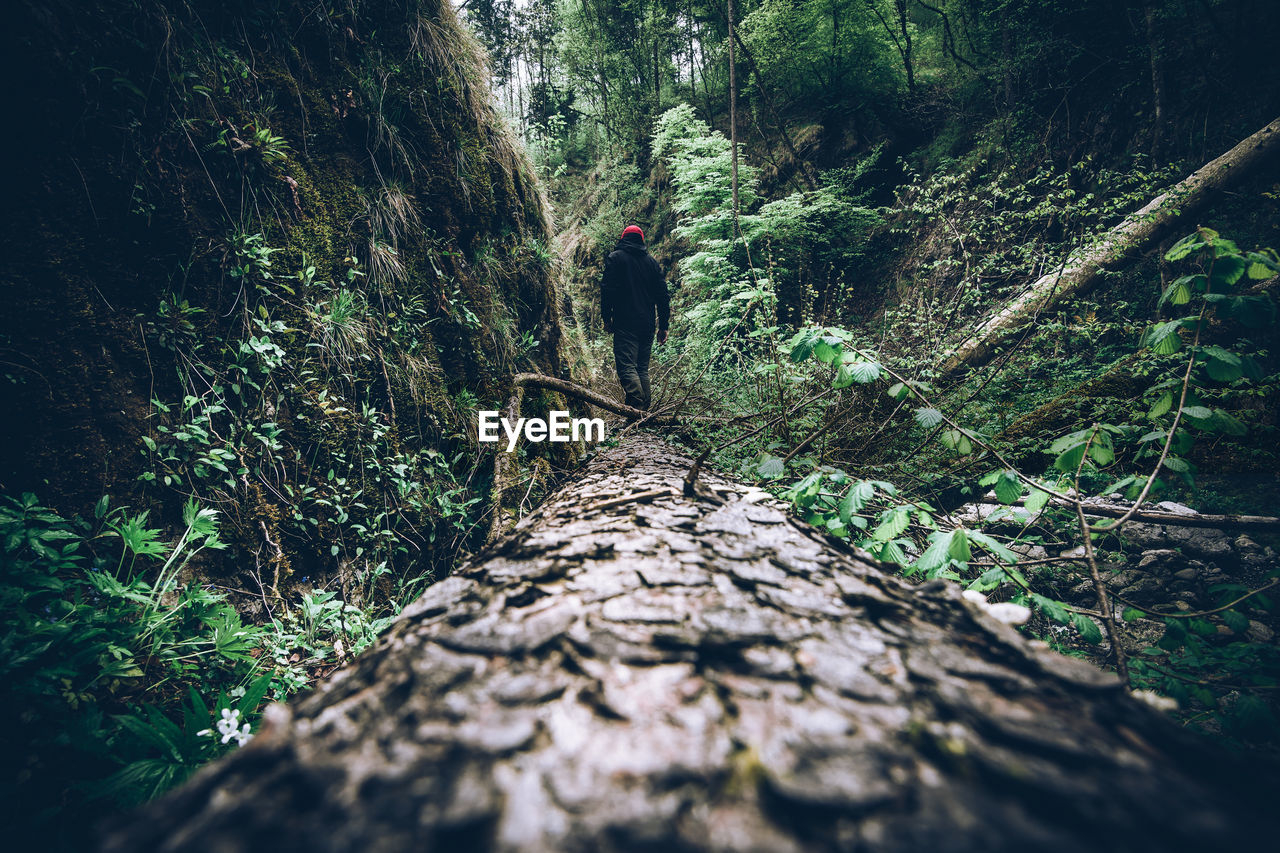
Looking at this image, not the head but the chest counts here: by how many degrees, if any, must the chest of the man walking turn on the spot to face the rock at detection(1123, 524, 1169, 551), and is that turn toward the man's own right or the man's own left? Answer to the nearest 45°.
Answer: approximately 135° to the man's own right

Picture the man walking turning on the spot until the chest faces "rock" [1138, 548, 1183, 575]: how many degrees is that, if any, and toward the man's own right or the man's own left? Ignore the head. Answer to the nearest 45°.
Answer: approximately 135° to the man's own right

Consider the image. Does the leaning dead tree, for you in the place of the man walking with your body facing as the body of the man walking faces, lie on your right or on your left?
on your right

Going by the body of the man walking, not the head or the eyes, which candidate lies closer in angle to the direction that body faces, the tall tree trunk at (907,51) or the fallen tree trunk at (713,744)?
the tall tree trunk

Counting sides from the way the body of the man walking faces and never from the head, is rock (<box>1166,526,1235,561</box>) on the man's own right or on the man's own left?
on the man's own right

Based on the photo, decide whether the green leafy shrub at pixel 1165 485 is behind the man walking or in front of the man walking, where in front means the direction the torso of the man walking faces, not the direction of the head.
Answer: behind

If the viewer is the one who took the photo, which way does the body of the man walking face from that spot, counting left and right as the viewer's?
facing away from the viewer

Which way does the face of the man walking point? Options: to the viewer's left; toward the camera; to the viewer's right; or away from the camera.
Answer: away from the camera

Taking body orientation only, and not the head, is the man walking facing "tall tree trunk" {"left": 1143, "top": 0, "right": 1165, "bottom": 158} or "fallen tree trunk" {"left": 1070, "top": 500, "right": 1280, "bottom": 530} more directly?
the tall tree trunk

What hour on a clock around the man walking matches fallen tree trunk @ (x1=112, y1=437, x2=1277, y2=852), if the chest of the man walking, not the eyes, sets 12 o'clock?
The fallen tree trunk is roughly at 6 o'clock from the man walking.
